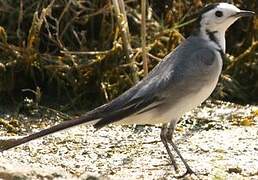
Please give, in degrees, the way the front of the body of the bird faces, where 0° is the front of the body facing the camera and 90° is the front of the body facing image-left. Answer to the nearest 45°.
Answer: approximately 270°
